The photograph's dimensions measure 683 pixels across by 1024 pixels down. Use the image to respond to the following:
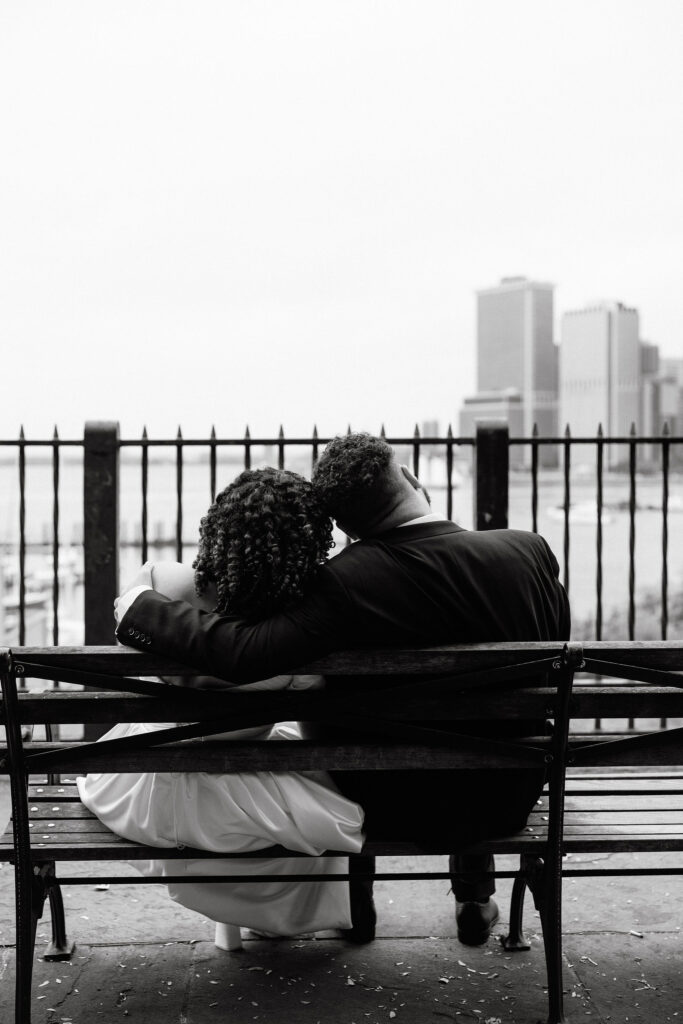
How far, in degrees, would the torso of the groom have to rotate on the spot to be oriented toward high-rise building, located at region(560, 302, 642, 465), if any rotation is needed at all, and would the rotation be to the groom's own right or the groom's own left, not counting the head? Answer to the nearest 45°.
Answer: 0° — they already face it

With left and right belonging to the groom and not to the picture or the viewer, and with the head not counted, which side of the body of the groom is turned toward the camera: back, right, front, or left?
back

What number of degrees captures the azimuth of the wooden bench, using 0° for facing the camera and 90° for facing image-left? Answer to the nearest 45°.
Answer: approximately 180°

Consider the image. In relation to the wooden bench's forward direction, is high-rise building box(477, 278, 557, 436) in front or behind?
in front

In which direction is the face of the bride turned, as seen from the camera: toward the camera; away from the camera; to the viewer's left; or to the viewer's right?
away from the camera

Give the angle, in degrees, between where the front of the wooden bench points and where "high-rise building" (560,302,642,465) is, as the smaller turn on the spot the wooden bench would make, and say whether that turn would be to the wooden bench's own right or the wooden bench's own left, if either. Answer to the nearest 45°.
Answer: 0° — it already faces it
